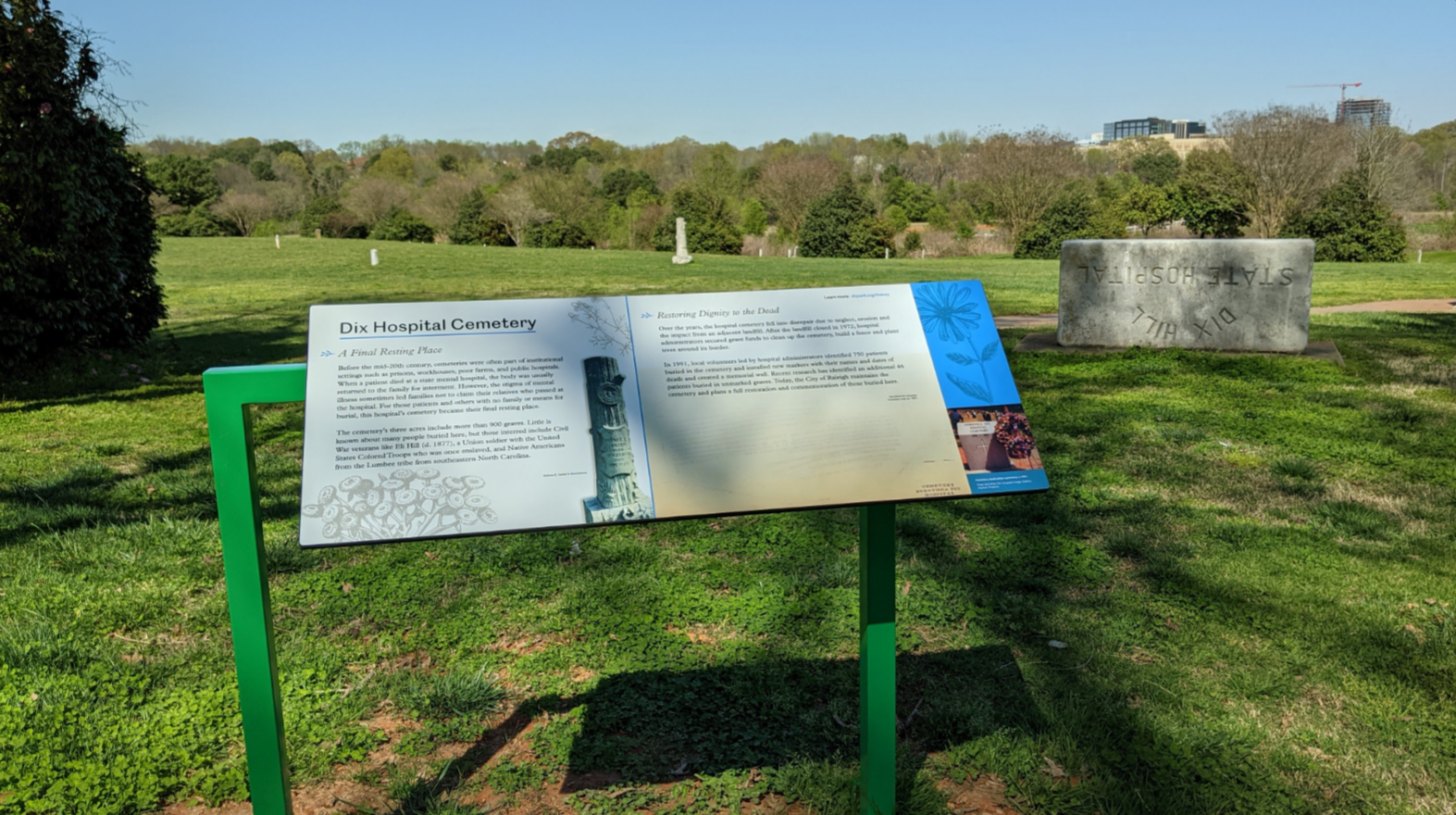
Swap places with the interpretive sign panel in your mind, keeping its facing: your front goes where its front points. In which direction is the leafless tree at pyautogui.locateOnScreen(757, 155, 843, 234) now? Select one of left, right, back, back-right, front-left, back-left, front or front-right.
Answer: back

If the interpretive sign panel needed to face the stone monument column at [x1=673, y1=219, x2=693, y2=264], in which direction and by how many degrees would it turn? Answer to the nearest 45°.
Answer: approximately 180°

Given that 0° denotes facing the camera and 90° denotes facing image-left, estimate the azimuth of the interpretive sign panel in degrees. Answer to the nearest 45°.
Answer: approximately 0°

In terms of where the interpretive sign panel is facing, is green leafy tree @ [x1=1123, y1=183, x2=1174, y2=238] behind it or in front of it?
behind

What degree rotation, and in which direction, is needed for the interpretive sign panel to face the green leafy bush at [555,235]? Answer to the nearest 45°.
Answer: approximately 180°

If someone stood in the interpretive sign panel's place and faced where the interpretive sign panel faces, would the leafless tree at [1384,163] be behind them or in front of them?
behind

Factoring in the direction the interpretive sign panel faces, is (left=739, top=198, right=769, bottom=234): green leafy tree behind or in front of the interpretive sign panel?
behind

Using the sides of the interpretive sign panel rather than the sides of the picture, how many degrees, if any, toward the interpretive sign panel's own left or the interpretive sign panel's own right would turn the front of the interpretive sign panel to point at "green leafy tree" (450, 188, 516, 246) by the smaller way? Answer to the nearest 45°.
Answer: approximately 180°

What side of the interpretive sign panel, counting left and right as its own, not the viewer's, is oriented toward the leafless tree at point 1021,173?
back

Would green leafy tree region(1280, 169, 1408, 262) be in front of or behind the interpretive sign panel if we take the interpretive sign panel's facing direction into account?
behind

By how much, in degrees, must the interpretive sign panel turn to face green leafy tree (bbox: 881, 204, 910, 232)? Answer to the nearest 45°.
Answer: approximately 180°
